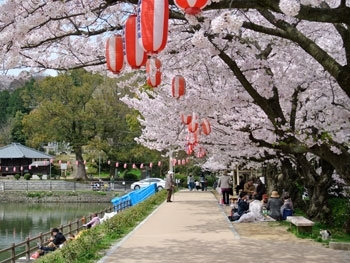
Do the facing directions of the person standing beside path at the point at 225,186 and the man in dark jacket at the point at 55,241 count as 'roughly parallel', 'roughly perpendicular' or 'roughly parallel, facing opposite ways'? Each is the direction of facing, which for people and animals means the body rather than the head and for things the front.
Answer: roughly perpendicular

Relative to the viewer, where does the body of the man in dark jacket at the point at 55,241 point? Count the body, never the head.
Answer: to the viewer's left

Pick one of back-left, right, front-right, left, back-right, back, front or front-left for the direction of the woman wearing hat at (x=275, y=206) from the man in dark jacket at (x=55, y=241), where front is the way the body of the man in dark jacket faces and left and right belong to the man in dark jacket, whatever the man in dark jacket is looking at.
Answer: back
